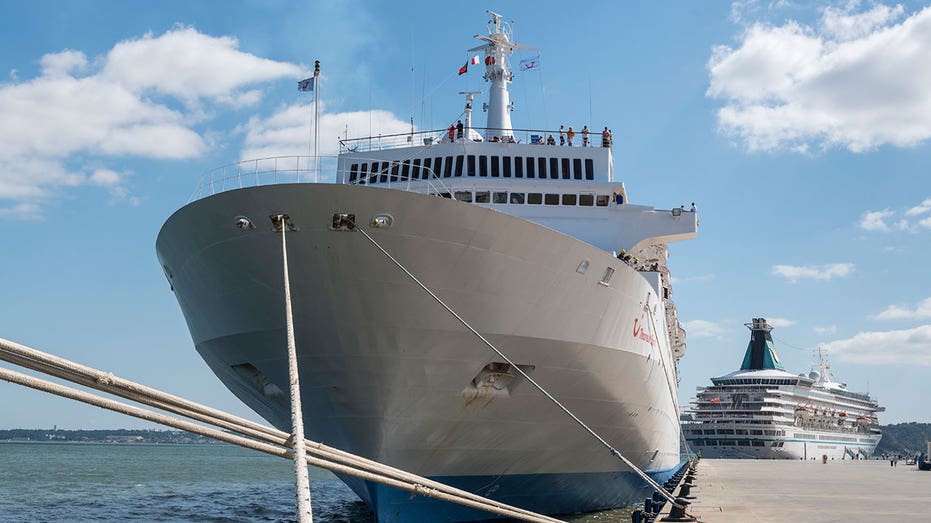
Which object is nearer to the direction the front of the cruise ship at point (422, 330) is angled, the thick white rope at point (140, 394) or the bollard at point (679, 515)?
the thick white rope

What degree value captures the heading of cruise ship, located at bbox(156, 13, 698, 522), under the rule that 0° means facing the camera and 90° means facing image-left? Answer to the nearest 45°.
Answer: approximately 45°
